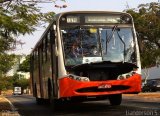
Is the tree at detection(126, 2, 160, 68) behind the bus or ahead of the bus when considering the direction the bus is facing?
behind

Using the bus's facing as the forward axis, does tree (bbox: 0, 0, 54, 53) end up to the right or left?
on its right

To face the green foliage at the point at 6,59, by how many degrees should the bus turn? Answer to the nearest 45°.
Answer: approximately 135° to its right

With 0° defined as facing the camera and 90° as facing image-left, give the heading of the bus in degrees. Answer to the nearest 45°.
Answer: approximately 0°
